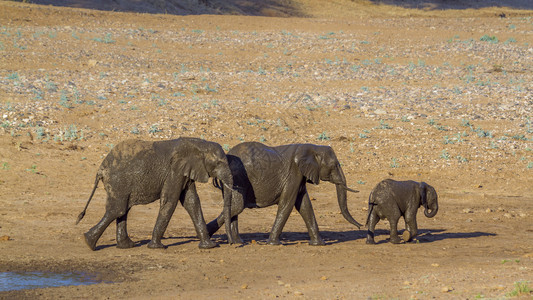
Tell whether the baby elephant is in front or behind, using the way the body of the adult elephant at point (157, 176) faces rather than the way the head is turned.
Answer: in front

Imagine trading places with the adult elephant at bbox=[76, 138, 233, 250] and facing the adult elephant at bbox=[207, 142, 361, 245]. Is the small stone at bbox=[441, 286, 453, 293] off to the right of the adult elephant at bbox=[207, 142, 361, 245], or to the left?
right

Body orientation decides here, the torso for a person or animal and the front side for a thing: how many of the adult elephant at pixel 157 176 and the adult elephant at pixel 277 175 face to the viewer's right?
2

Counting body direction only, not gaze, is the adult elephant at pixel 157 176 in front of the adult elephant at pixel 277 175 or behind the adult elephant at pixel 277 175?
behind

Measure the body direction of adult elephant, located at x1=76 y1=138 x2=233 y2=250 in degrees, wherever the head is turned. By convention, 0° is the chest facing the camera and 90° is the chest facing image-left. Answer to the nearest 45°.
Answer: approximately 270°

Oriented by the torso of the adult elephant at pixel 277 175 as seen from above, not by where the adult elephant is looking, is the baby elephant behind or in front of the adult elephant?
in front

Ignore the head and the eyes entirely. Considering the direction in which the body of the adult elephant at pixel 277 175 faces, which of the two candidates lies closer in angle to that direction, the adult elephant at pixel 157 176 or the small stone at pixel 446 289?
the small stone

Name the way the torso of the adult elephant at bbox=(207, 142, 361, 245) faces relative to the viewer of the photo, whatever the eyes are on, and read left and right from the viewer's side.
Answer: facing to the right of the viewer
